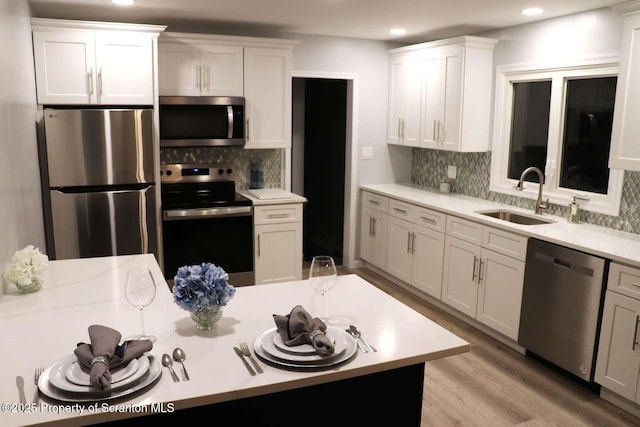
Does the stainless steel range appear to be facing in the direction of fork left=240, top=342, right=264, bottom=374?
yes

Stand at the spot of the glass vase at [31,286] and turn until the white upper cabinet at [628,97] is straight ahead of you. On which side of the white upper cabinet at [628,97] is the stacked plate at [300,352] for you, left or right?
right

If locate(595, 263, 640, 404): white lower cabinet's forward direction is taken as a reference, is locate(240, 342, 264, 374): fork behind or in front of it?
in front

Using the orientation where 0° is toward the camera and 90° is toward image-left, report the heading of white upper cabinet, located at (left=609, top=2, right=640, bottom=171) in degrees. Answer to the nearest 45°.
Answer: approximately 45°

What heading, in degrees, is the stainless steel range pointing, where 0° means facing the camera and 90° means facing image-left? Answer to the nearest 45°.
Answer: approximately 0°

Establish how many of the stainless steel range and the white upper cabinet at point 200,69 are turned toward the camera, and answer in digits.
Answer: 2

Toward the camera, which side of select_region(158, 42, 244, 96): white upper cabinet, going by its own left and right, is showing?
front

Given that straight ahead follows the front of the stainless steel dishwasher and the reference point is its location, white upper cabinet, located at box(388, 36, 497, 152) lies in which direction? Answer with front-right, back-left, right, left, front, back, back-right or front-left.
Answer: right

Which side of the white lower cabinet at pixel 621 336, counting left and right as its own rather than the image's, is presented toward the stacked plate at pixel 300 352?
front

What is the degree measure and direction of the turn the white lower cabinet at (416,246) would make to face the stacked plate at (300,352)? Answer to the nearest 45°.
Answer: approximately 45° to its left

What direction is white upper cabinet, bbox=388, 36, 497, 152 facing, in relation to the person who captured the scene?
facing the viewer and to the left of the viewer

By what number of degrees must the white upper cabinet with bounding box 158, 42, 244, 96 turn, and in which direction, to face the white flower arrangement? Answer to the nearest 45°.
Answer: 0° — it already faces it

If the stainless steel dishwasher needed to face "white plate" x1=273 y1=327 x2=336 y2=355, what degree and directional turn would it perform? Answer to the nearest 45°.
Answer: approximately 45° to its left

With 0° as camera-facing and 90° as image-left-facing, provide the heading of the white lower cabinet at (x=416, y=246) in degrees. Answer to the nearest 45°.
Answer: approximately 45°

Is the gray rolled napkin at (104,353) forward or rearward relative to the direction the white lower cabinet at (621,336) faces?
forward
